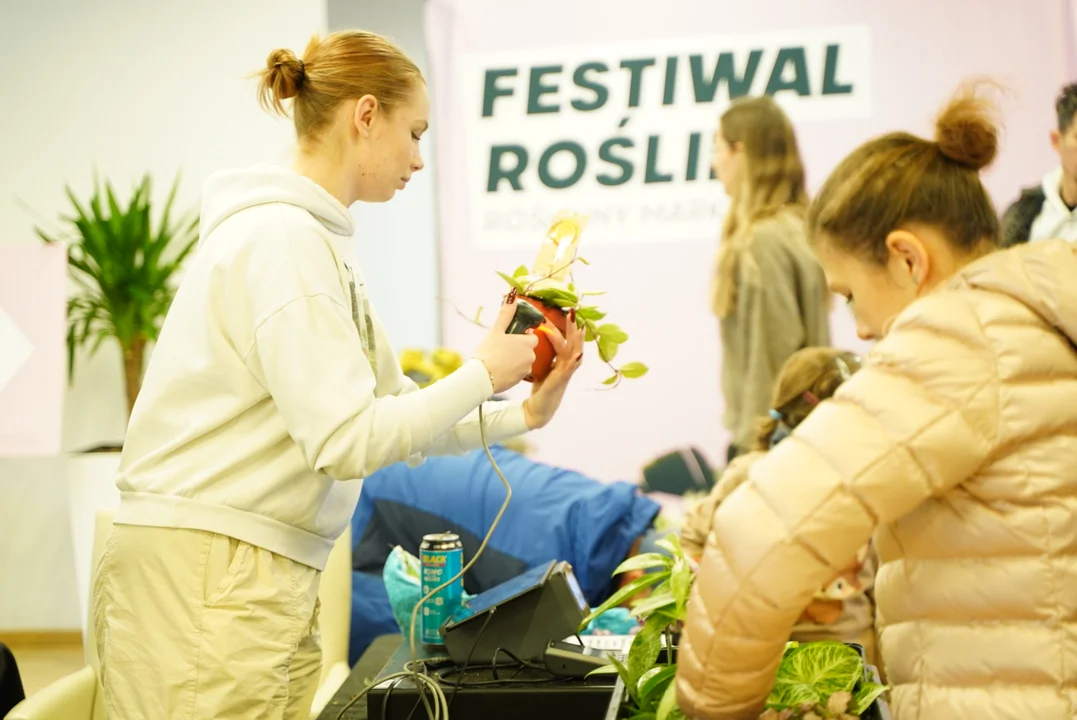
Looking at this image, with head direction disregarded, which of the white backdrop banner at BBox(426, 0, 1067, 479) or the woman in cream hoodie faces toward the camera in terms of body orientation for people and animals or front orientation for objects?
the white backdrop banner

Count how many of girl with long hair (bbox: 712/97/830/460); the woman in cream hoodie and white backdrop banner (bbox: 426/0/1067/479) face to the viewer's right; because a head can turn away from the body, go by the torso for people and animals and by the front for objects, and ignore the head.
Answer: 1

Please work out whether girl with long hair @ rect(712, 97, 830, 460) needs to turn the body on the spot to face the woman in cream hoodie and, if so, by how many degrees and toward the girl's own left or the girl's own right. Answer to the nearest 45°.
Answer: approximately 90° to the girl's own left

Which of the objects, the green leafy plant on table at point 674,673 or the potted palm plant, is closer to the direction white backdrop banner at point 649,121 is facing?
the green leafy plant on table

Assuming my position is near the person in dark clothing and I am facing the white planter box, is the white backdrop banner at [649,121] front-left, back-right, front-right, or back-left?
front-right

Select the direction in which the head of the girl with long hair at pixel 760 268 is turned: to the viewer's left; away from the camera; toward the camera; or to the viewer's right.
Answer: to the viewer's left

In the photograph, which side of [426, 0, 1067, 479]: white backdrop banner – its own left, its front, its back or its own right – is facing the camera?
front

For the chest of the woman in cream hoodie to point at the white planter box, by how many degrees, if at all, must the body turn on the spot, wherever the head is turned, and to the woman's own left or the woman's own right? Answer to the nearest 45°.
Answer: approximately 90° to the woman's own left

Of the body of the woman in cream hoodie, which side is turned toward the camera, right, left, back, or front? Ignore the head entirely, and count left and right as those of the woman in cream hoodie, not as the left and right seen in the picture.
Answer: right

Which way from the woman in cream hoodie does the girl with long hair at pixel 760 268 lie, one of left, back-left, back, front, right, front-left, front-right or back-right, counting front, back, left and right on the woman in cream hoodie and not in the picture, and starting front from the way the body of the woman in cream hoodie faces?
front-left

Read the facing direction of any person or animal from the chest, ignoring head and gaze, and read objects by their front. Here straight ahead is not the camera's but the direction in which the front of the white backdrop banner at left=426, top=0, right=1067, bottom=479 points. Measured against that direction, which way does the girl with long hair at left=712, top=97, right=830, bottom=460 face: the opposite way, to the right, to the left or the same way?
to the right

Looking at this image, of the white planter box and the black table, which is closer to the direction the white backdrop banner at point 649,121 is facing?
the black table

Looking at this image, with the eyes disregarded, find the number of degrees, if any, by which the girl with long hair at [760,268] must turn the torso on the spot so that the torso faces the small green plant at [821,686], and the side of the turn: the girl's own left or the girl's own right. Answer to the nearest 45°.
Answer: approximately 90° to the girl's own left

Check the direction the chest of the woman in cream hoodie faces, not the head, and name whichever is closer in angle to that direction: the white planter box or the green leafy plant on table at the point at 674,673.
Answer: the green leafy plant on table

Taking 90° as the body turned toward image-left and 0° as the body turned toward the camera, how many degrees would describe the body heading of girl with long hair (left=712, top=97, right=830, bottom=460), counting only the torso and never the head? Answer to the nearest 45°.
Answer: approximately 90°

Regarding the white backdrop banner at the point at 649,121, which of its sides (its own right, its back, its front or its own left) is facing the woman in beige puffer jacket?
front

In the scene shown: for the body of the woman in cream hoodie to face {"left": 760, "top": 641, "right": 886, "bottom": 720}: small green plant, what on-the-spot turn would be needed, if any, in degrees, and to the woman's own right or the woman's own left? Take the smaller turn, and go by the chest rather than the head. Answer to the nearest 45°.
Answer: approximately 45° to the woman's own right
